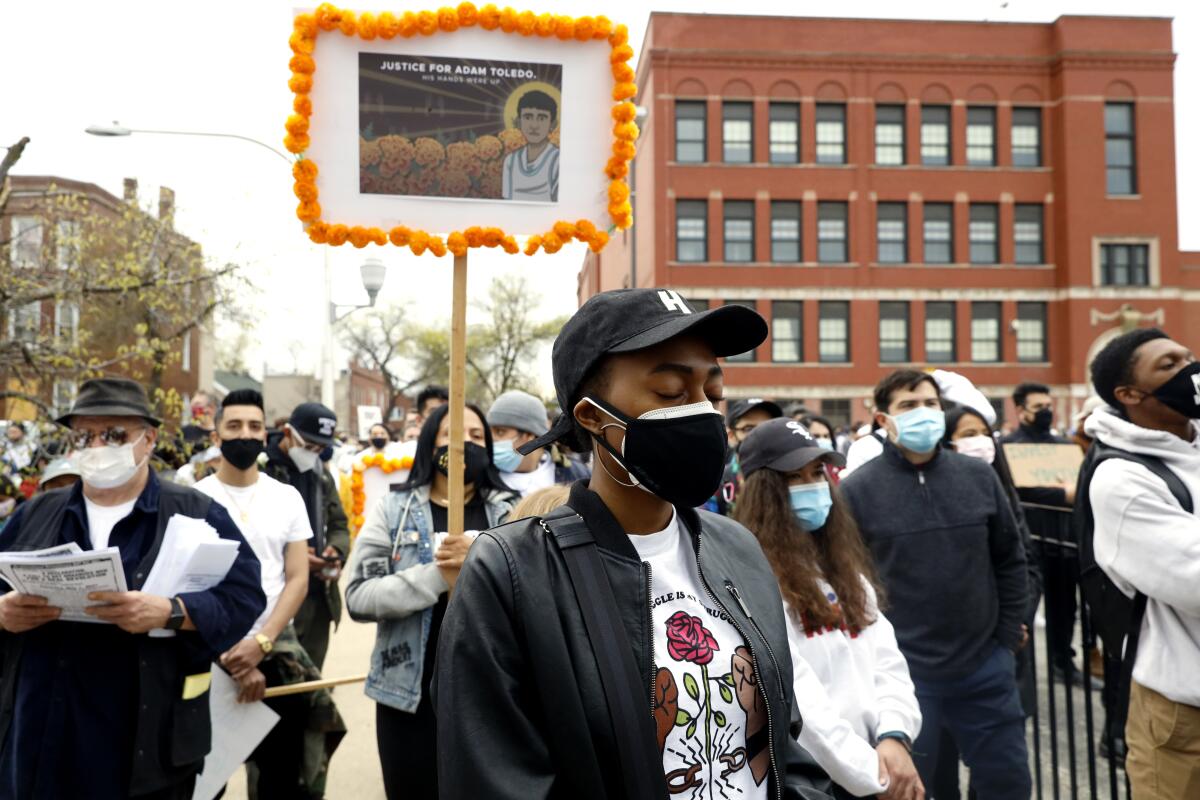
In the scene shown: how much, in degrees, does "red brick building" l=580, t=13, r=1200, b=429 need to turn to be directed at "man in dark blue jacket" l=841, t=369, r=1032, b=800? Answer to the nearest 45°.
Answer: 0° — it already faces them

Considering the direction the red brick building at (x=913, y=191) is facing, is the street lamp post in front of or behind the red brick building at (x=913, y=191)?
in front

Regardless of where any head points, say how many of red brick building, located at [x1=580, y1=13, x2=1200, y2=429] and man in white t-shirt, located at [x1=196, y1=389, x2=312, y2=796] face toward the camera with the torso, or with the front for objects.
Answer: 2

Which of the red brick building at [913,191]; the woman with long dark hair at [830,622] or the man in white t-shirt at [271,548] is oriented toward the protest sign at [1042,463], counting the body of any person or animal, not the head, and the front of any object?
the red brick building

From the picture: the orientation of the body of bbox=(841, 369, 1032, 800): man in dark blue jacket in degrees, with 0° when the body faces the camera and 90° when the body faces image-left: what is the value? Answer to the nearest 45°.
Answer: approximately 0°

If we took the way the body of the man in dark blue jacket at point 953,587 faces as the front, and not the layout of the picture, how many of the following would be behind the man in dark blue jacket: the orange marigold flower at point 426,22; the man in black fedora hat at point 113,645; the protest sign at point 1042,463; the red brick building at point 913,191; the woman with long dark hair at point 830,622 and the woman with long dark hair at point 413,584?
2

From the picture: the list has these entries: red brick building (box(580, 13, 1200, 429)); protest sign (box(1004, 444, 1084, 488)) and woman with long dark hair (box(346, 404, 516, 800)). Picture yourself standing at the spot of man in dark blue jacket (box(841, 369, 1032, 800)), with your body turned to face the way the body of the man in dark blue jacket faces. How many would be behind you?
2

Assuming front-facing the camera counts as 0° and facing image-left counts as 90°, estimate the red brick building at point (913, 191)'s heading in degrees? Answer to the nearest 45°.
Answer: approximately 0°

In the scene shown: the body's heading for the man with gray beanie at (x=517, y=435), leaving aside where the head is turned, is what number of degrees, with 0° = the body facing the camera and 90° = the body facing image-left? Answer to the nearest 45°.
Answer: approximately 45°
